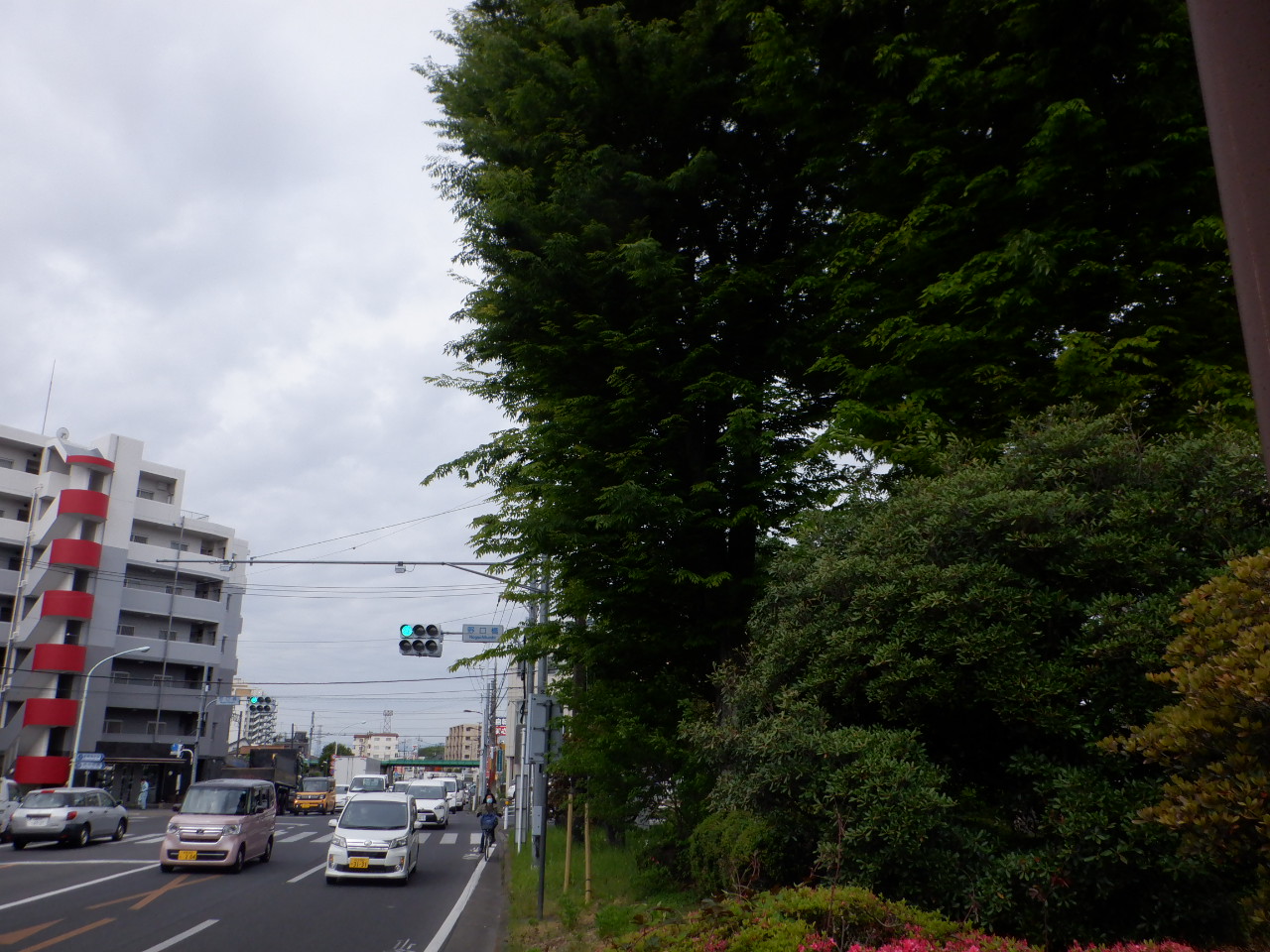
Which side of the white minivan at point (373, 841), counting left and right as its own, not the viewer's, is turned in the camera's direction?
front

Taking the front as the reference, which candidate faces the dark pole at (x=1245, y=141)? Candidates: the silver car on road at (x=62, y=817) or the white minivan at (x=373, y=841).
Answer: the white minivan

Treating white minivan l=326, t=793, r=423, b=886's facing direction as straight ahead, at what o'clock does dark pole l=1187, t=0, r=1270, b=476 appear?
The dark pole is roughly at 12 o'clock from the white minivan.

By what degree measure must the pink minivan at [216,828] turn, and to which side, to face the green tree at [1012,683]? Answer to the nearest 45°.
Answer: approximately 45° to its left

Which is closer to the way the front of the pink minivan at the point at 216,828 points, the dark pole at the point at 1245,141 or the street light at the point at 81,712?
the dark pole

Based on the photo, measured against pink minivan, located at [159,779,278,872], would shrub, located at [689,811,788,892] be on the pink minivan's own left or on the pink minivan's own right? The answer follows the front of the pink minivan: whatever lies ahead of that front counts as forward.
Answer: on the pink minivan's own left

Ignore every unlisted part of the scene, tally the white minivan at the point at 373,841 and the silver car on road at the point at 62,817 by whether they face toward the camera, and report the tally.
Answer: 1

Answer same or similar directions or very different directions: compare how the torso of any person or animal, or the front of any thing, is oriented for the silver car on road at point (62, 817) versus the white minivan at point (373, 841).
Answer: very different directions

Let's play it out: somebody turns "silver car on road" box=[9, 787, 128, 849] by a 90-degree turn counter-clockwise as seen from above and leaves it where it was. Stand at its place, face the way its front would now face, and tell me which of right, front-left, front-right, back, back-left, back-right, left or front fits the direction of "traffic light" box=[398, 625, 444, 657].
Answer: back

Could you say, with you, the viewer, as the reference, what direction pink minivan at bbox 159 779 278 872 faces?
facing the viewer and to the left of the viewer

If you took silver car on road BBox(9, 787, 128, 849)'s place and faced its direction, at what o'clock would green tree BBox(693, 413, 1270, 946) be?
The green tree is roughly at 4 o'clock from the silver car on road.

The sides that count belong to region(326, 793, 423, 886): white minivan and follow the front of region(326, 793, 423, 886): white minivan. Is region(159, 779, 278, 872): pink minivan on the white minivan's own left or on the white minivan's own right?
on the white minivan's own right

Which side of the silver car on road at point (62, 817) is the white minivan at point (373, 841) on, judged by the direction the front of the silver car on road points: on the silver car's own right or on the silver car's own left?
on the silver car's own right

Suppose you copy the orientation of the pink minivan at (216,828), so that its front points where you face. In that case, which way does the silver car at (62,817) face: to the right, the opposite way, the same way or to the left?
the opposite way
